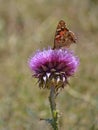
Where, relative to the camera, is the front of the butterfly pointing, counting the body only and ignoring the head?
to the viewer's left
